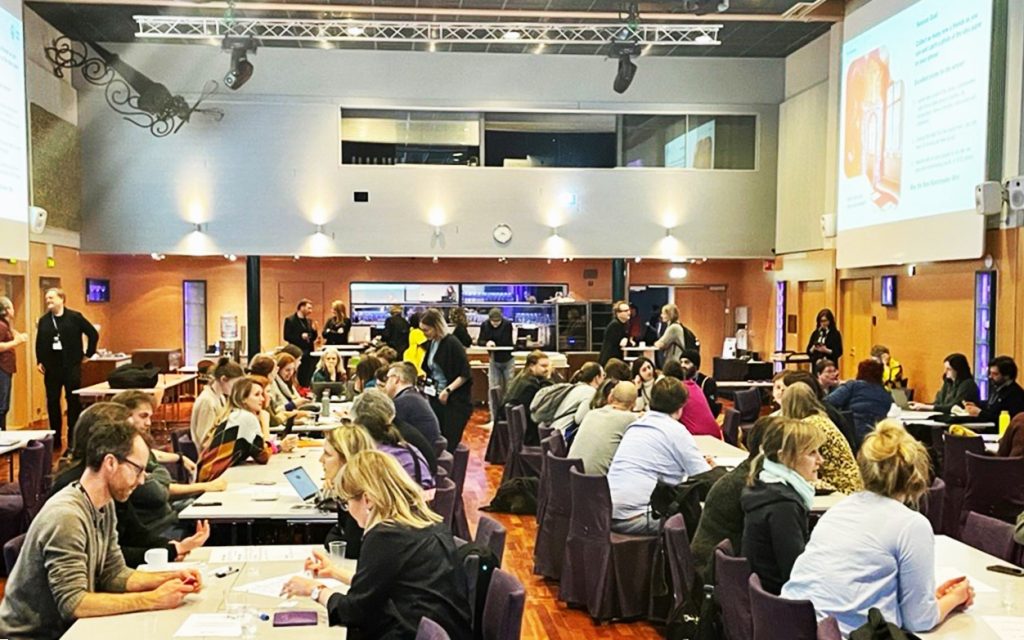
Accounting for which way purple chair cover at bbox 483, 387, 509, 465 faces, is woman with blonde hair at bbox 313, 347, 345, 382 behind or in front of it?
behind

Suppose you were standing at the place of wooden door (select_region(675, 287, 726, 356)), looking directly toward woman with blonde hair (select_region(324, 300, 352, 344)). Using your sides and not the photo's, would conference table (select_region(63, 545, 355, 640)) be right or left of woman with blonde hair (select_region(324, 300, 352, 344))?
left

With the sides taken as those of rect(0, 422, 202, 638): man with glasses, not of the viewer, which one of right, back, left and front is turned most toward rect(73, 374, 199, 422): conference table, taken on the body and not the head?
left

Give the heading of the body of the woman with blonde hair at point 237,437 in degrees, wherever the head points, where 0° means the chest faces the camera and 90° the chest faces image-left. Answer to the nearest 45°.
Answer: approximately 270°

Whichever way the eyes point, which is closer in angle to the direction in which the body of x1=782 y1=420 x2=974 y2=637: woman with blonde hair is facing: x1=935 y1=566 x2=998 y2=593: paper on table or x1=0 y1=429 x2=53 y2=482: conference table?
the paper on table

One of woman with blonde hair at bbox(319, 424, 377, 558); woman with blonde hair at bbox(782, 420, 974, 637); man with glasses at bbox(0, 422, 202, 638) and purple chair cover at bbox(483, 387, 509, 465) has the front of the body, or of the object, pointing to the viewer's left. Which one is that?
woman with blonde hair at bbox(319, 424, 377, 558)

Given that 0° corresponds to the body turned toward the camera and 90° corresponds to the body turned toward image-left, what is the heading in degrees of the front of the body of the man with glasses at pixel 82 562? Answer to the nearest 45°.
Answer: approximately 270°

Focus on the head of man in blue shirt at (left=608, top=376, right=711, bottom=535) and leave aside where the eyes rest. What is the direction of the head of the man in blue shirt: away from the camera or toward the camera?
away from the camera

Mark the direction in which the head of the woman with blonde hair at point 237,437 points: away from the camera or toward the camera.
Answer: toward the camera

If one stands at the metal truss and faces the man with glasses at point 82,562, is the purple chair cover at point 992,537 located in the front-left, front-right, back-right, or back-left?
front-left

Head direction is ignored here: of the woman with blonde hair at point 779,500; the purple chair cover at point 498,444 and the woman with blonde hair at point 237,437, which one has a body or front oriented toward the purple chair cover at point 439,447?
the woman with blonde hair at point 237,437

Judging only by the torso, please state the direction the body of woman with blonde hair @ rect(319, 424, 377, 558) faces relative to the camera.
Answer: to the viewer's left
